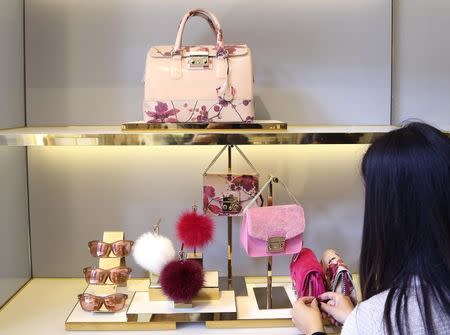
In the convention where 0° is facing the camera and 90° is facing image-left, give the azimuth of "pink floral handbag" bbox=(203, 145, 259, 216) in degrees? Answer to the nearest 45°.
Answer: approximately 0°

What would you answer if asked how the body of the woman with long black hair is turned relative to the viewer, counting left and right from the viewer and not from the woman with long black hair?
facing away from the viewer and to the left of the viewer

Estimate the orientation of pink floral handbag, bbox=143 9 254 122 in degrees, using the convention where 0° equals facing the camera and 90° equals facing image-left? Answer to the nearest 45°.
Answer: approximately 0°

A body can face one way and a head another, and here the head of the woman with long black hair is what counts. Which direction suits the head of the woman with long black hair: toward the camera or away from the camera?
away from the camera
